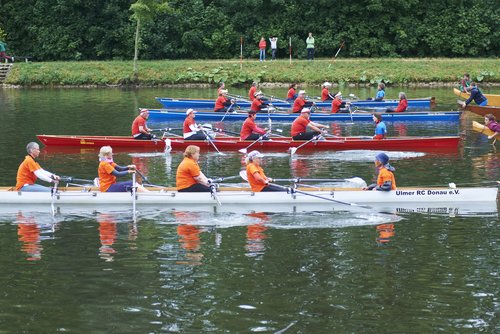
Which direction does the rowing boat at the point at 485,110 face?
to the viewer's left

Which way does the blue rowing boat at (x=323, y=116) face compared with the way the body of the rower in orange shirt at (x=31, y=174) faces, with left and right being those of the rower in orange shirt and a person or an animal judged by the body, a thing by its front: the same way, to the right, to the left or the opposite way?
the opposite way

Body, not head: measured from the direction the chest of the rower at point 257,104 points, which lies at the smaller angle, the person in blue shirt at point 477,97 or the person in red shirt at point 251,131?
the person in blue shirt

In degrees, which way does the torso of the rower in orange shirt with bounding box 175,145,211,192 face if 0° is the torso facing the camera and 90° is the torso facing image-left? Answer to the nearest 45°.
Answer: approximately 270°

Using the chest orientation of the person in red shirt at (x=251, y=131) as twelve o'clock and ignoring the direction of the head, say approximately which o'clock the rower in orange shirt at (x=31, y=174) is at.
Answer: The rower in orange shirt is roughly at 4 o'clock from the person in red shirt.

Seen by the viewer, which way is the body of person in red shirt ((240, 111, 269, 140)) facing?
to the viewer's right

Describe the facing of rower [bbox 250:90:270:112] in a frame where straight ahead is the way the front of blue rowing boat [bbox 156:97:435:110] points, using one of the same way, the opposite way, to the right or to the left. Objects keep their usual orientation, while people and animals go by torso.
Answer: the opposite way

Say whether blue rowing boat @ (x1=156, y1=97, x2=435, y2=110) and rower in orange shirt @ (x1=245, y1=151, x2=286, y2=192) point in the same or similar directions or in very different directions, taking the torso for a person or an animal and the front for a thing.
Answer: very different directions

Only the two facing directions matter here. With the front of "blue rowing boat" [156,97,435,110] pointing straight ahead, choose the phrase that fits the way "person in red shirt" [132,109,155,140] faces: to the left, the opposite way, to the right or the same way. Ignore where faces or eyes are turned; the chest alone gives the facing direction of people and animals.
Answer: the opposite way

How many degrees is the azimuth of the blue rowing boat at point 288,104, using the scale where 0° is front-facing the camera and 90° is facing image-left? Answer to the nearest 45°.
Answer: approximately 90°

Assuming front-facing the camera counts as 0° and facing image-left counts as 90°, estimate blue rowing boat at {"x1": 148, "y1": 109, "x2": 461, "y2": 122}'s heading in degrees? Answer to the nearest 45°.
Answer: approximately 90°

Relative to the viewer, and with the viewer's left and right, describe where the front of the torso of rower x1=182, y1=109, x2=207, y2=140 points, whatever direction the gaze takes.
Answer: facing to the right of the viewer

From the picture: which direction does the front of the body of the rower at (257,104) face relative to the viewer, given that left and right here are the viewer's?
facing to the right of the viewer

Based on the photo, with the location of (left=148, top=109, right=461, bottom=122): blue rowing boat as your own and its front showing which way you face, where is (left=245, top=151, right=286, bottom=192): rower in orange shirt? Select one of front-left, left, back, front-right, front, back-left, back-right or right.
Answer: left

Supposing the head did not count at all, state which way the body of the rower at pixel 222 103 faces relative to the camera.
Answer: to the viewer's right

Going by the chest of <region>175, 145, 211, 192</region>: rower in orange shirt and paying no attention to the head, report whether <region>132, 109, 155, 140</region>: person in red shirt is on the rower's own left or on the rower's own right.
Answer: on the rower's own left

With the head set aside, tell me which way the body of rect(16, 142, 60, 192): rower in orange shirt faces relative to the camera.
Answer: to the viewer's right
